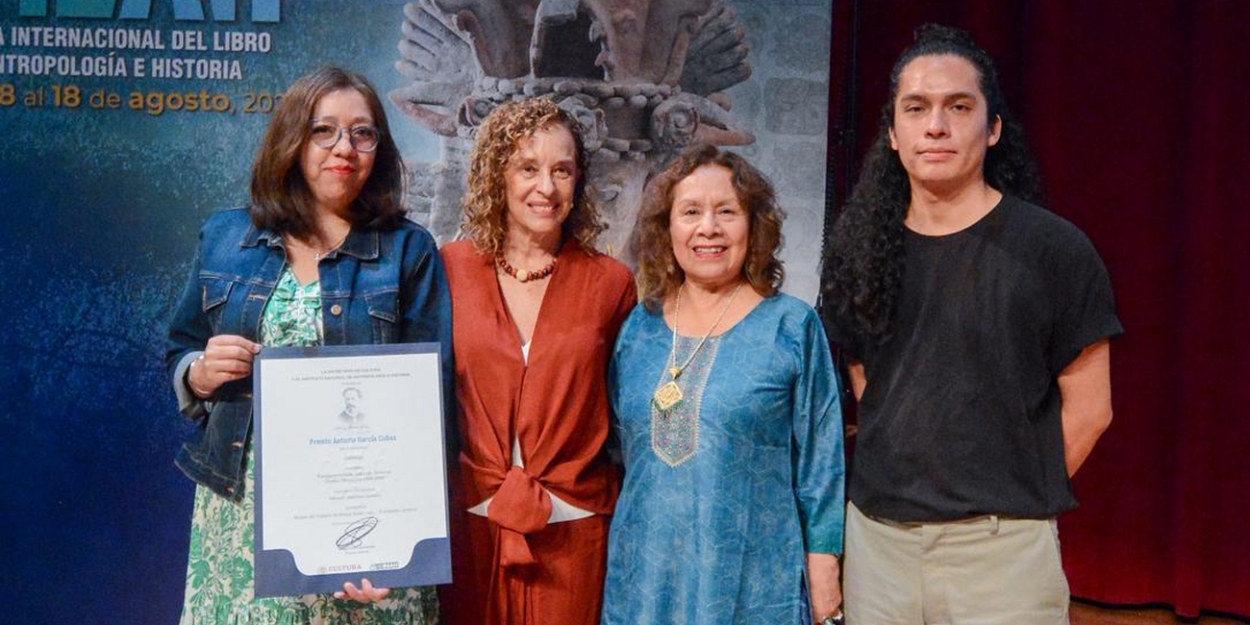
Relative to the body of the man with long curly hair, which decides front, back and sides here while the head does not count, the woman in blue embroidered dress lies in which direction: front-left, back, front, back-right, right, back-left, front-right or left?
right

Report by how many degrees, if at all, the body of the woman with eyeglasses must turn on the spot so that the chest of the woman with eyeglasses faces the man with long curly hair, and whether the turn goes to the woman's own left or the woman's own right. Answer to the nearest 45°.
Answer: approximately 90° to the woman's own left

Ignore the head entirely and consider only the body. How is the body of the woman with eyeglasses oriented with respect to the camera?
toward the camera

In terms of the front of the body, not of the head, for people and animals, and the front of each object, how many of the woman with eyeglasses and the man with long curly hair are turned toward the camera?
2

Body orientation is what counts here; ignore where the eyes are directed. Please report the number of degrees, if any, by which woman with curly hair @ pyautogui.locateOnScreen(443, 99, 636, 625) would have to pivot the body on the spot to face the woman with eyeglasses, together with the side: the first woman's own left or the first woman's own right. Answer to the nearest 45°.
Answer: approximately 90° to the first woman's own right

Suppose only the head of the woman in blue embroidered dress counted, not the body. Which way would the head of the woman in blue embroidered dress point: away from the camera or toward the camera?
toward the camera

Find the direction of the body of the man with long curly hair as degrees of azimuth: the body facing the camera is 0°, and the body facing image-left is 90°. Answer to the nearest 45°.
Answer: approximately 0°

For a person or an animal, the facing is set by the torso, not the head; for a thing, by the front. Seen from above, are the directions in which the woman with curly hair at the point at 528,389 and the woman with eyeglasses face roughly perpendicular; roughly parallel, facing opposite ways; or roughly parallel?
roughly parallel

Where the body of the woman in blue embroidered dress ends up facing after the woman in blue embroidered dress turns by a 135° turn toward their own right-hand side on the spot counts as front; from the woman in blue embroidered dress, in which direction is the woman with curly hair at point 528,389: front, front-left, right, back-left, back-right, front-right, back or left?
left

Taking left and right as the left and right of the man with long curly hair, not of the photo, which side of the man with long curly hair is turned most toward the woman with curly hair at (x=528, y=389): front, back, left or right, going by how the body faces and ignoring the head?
right

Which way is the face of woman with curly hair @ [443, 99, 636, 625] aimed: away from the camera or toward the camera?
toward the camera

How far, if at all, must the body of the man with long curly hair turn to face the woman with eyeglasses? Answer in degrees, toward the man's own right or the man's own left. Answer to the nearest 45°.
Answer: approximately 90° to the man's own right

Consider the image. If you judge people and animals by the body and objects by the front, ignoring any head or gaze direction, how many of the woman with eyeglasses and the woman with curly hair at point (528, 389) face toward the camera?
2

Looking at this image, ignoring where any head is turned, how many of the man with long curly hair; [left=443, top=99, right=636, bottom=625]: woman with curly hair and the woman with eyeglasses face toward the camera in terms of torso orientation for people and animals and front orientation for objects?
3

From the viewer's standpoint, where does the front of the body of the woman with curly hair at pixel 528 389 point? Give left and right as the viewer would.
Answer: facing the viewer

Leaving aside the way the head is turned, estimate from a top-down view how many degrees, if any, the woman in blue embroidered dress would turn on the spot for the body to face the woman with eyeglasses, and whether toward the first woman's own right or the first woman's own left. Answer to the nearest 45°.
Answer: approximately 45° to the first woman's own right
